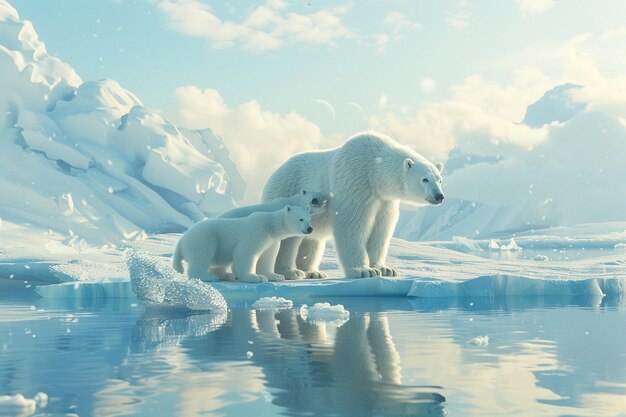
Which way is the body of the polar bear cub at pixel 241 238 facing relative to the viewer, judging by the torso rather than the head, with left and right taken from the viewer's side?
facing to the right of the viewer

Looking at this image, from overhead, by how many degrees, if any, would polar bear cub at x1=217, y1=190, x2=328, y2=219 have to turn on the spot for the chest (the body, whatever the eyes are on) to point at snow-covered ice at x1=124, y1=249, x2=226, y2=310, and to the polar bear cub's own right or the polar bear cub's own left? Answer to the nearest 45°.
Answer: approximately 135° to the polar bear cub's own right

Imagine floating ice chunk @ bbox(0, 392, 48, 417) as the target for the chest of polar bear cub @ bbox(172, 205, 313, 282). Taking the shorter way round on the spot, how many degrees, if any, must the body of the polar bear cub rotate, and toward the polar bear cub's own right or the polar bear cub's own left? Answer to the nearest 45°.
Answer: approximately 90° to the polar bear cub's own right

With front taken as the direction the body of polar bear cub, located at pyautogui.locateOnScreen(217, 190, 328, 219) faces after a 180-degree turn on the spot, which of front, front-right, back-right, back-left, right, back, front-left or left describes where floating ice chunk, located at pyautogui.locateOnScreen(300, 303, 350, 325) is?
left

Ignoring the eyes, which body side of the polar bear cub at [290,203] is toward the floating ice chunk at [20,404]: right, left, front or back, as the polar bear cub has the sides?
right

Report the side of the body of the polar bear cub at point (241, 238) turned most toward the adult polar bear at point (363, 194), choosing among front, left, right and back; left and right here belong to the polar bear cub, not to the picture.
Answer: front

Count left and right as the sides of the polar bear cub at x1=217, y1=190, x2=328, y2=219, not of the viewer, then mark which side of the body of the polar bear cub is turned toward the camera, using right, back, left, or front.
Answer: right

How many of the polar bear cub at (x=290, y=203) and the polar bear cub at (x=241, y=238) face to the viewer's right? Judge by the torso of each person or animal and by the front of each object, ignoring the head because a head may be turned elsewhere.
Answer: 2
